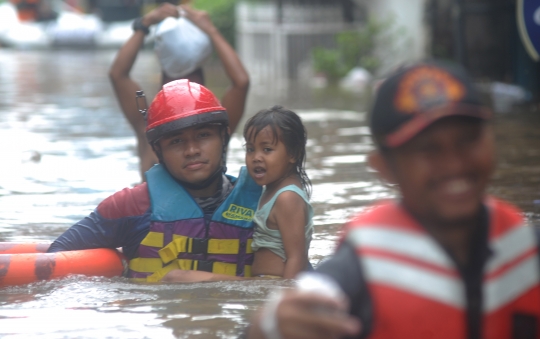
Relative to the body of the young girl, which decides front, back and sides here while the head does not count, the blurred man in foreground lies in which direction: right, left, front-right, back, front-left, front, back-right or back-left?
left

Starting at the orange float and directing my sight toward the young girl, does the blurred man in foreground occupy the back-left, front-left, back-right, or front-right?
front-right

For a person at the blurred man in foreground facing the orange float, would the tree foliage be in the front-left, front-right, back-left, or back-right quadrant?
front-right

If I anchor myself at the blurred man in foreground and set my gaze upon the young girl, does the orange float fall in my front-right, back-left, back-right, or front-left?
front-left

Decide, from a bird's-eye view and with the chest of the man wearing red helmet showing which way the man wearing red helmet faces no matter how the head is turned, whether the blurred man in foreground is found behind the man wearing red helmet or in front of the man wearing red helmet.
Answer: in front

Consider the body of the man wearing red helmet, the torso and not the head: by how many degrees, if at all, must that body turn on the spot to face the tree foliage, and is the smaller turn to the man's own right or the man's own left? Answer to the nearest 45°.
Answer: approximately 180°

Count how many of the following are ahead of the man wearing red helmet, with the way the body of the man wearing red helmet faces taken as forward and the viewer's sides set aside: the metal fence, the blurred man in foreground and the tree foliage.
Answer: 1

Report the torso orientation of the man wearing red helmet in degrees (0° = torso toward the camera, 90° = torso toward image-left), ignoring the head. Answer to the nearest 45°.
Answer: approximately 0°

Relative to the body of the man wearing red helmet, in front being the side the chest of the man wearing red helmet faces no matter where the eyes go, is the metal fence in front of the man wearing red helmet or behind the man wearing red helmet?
behind
